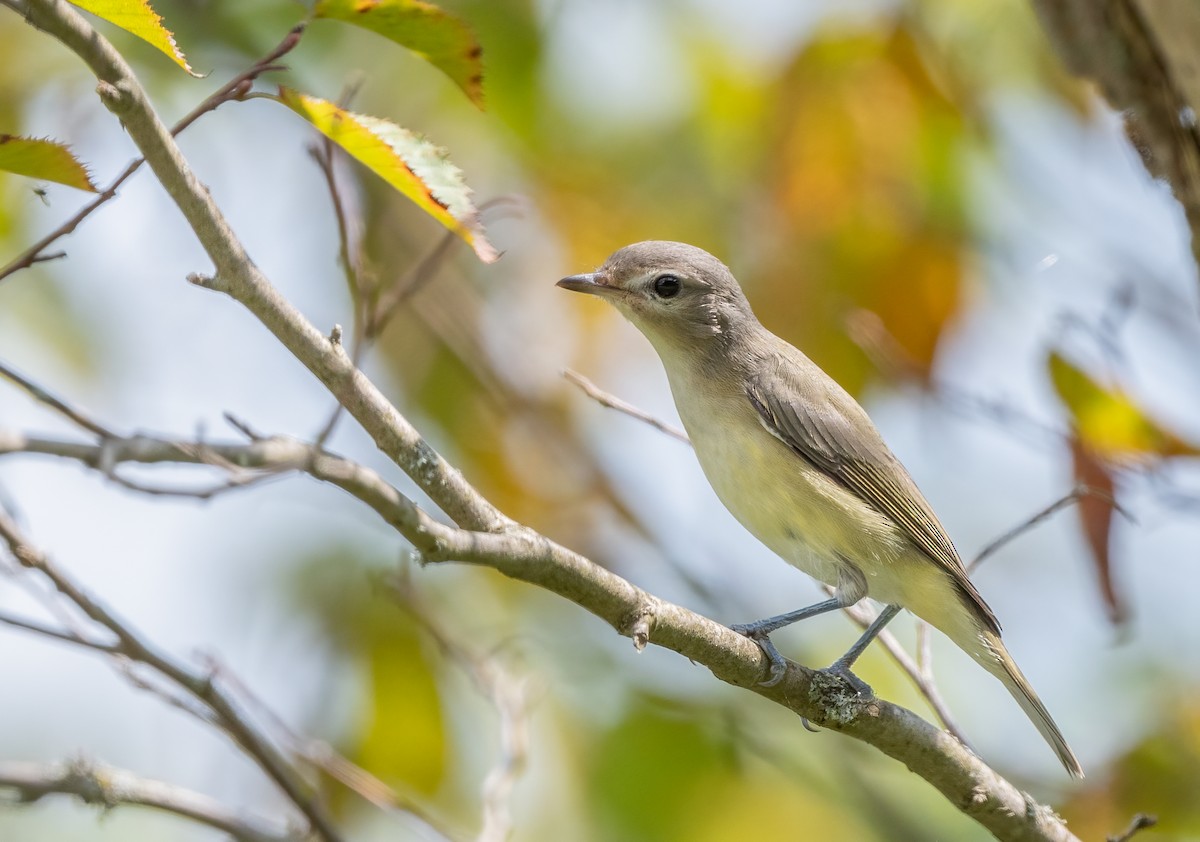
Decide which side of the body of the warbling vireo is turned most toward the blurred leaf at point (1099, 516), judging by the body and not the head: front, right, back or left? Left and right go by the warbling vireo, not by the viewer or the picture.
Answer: back

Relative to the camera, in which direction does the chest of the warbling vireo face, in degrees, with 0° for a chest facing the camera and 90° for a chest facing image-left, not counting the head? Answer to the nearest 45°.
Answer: approximately 90°

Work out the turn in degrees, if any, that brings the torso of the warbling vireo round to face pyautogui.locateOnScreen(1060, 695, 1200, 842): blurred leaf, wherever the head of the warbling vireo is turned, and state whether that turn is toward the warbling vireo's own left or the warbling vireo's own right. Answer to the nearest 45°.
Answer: approximately 135° to the warbling vireo's own right

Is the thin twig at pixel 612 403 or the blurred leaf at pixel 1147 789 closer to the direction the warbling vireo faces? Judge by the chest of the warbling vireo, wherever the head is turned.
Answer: the thin twig

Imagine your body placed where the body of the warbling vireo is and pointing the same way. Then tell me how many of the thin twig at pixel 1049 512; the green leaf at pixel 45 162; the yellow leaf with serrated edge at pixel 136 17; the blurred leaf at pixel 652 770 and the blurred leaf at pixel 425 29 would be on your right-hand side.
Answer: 1

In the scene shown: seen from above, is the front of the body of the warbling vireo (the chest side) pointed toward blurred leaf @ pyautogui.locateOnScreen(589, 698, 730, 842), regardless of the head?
no
